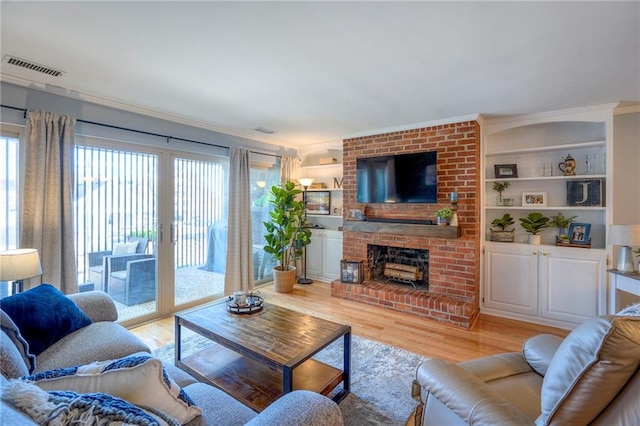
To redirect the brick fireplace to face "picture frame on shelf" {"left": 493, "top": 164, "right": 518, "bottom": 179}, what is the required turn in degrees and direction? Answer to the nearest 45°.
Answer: approximately 135° to its left

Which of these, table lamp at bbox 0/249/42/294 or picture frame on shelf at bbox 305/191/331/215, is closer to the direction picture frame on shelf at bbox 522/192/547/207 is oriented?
the table lamp

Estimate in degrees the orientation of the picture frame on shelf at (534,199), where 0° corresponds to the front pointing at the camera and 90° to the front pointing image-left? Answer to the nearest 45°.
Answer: approximately 0°

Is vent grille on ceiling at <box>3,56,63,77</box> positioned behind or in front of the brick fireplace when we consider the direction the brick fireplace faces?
in front

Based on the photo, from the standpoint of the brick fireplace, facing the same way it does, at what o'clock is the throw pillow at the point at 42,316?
The throw pillow is roughly at 12 o'clock from the brick fireplace.

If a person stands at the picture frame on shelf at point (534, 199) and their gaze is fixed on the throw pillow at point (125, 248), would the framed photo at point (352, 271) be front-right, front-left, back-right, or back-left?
front-right

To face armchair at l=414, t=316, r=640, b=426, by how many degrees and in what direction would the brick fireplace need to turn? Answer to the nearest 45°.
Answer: approximately 45° to its left

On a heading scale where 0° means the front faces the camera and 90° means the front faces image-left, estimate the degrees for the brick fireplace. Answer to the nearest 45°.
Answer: approximately 45°

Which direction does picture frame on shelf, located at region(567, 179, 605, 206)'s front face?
toward the camera

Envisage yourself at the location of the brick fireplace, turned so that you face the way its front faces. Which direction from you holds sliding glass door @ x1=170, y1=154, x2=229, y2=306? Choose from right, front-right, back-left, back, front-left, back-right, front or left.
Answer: front-right

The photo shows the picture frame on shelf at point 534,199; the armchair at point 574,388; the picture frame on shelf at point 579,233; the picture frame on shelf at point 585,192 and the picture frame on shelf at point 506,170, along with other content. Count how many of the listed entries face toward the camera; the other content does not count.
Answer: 4

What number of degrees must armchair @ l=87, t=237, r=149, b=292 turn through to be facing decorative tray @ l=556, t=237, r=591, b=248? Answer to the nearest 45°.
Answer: approximately 90° to its left

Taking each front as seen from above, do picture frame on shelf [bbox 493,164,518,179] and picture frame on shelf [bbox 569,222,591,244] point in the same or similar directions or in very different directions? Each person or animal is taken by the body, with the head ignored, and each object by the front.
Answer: same or similar directions
